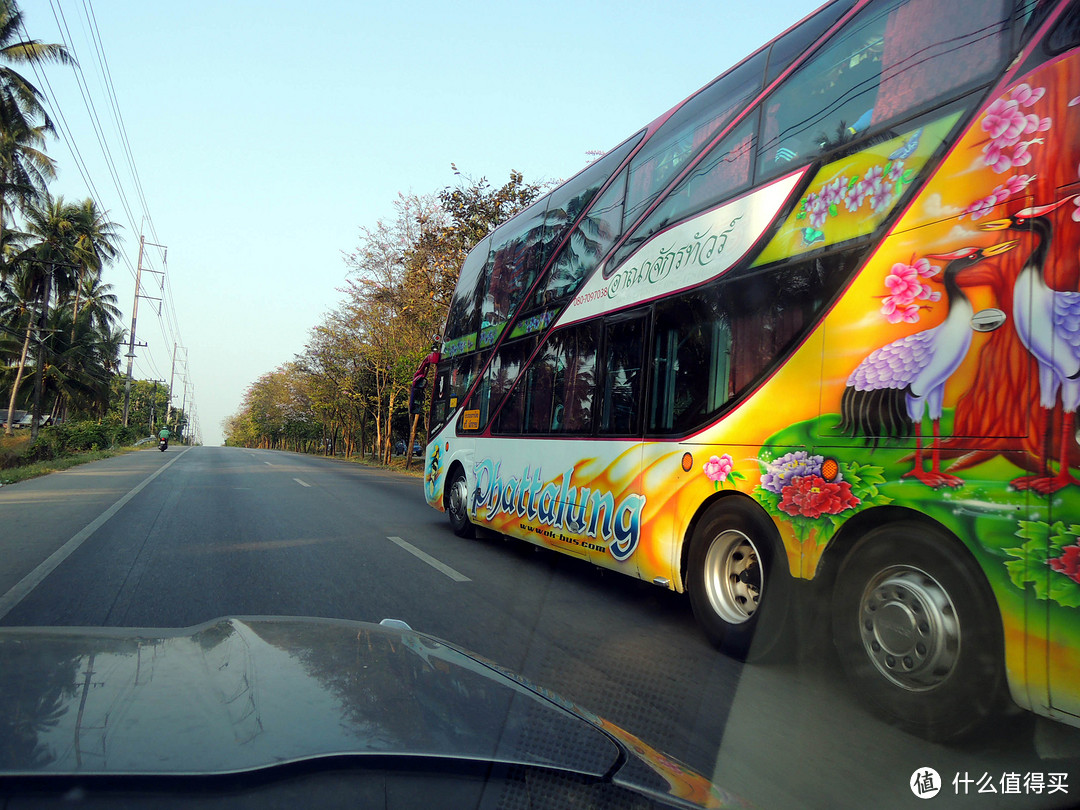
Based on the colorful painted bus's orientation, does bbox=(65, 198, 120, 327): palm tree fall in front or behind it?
in front

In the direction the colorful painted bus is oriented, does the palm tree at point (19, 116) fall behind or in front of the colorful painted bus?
in front

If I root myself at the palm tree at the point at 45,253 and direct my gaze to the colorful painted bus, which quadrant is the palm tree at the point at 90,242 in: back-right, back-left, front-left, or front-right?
back-left

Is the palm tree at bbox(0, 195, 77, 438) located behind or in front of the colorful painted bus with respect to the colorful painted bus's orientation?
in front

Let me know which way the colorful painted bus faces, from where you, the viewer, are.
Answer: facing away from the viewer and to the left of the viewer
